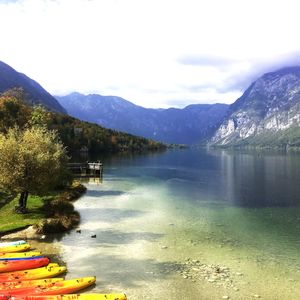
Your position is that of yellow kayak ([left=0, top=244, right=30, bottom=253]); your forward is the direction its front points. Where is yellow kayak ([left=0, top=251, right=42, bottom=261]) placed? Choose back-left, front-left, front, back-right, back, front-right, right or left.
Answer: right

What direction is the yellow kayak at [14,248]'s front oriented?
to the viewer's right

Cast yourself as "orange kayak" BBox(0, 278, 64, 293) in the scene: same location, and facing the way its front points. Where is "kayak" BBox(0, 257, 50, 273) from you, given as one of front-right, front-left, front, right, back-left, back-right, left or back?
left

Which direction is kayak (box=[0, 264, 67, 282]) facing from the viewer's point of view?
to the viewer's right

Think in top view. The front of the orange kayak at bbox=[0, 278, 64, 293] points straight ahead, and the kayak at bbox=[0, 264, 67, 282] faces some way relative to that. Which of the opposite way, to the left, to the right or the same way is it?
the same way

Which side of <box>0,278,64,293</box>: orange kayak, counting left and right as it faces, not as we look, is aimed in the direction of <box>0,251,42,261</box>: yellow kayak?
left

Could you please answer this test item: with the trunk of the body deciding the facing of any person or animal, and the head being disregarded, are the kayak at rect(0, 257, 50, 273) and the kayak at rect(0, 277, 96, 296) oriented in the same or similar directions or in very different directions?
same or similar directions

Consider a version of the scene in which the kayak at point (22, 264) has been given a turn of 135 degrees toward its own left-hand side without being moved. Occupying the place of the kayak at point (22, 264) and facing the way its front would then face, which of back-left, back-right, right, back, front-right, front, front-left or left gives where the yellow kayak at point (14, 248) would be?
front-right

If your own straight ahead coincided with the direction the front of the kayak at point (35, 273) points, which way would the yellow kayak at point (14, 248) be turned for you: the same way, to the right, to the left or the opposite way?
the same way

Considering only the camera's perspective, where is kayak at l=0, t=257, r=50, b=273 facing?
facing to the right of the viewer

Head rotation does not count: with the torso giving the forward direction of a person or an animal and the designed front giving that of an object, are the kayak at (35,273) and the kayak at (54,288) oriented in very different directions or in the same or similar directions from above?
same or similar directions

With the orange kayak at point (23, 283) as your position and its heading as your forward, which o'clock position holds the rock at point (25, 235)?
The rock is roughly at 9 o'clock from the orange kayak.

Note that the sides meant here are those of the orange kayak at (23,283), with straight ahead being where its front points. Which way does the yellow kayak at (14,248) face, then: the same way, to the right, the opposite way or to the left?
the same way

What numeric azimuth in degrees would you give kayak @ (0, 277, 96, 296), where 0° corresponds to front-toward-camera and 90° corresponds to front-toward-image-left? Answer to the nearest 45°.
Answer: approximately 270°

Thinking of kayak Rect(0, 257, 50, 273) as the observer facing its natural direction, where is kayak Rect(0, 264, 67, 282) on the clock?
kayak Rect(0, 264, 67, 282) is roughly at 2 o'clock from kayak Rect(0, 257, 50, 273).
